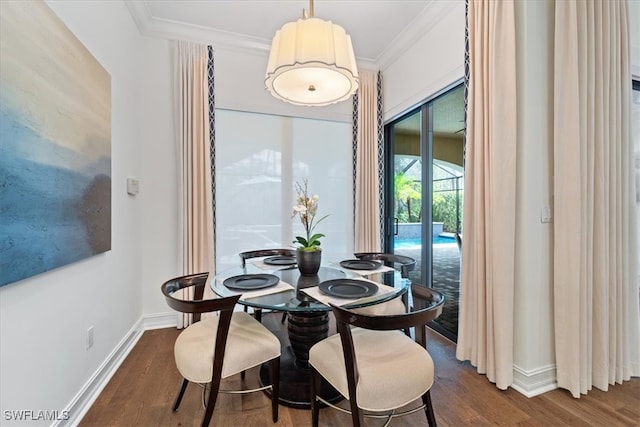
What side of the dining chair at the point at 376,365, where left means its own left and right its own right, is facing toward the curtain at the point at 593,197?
right

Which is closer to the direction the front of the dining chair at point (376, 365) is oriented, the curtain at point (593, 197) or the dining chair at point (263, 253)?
the dining chair

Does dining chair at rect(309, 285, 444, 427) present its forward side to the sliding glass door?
no

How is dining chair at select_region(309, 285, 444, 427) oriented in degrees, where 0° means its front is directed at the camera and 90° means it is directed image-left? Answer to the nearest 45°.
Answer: approximately 135°

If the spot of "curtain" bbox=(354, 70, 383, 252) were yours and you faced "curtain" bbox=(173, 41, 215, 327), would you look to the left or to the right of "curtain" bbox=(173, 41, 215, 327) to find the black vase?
left

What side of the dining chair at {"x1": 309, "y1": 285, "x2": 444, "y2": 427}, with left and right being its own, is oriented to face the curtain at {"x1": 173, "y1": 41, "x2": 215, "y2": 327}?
front

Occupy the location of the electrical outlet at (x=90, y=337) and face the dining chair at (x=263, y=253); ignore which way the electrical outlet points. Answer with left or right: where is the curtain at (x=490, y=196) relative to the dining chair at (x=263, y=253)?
right

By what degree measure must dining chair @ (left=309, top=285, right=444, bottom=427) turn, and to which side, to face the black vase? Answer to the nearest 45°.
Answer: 0° — it already faces it

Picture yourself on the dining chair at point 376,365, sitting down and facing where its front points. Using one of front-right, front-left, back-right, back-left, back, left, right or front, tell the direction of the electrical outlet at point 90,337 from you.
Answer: front-left
